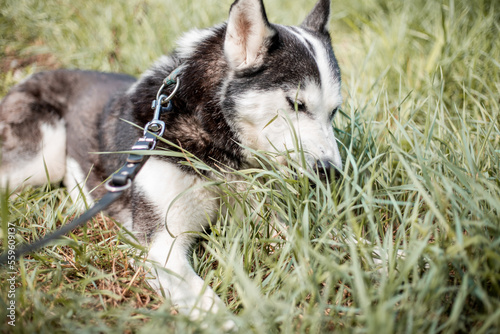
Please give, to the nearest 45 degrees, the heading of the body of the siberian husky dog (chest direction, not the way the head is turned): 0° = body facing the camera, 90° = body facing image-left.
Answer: approximately 315°
